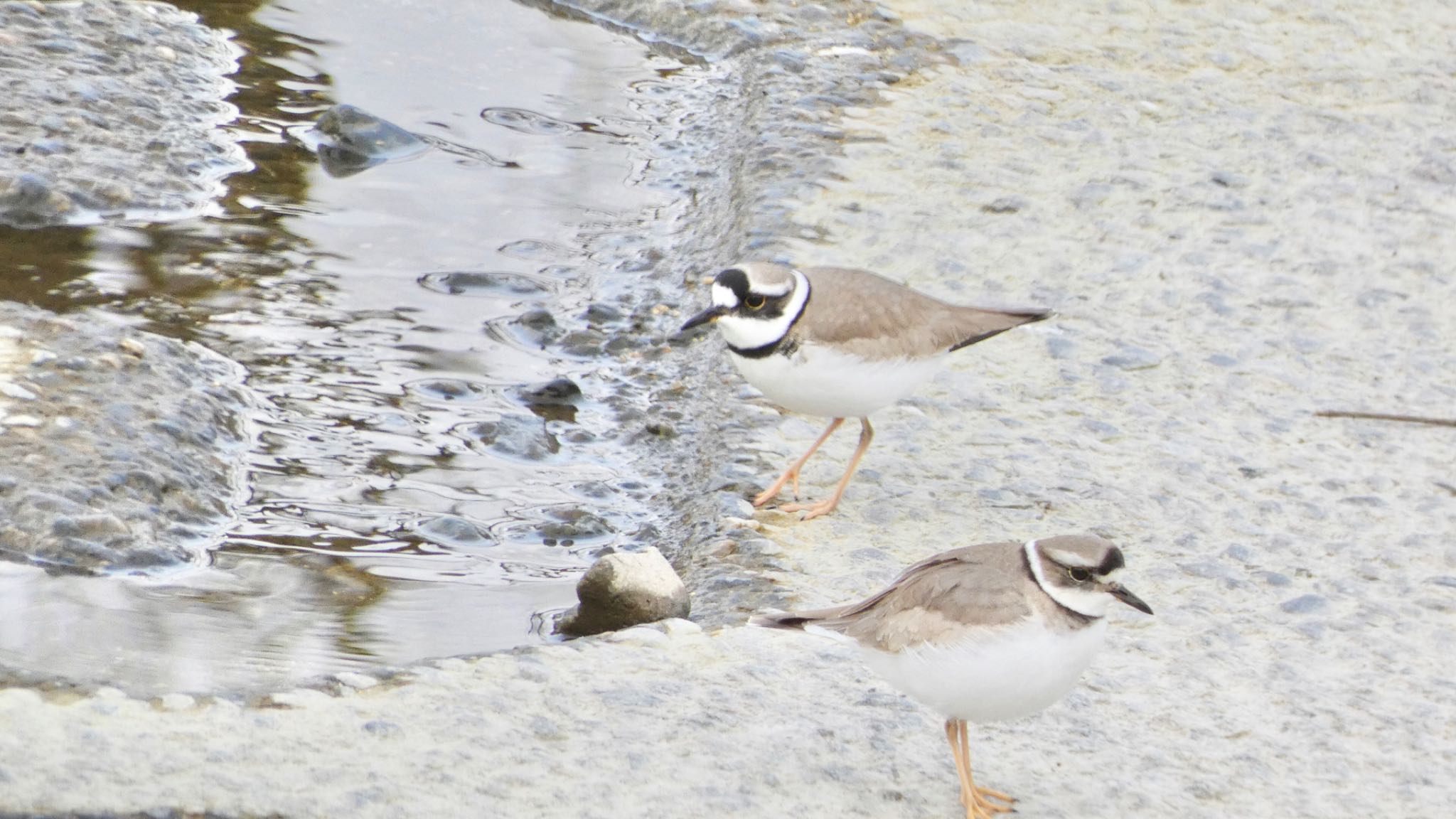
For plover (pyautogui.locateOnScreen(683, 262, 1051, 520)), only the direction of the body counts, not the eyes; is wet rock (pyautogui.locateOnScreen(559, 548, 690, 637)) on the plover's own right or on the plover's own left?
on the plover's own left

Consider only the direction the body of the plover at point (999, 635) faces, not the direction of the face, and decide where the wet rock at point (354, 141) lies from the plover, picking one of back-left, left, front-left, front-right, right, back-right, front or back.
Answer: back-left

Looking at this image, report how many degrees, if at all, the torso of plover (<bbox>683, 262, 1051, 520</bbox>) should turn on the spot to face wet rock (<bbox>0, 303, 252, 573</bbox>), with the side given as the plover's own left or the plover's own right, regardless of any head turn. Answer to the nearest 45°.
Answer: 0° — it already faces it

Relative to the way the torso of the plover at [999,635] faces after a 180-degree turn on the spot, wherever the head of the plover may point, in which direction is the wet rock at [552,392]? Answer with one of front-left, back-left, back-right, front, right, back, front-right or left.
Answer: front-right

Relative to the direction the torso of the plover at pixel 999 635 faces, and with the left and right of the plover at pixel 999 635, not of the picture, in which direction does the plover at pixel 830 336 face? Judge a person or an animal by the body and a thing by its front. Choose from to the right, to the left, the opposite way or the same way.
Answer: the opposite way

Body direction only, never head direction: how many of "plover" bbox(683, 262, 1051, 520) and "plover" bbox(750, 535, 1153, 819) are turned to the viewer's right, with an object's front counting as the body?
1

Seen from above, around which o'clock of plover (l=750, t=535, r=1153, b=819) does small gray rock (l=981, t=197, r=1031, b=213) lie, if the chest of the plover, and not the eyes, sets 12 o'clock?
The small gray rock is roughly at 9 o'clock from the plover.

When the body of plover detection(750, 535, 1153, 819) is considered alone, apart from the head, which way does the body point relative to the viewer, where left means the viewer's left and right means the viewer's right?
facing to the right of the viewer

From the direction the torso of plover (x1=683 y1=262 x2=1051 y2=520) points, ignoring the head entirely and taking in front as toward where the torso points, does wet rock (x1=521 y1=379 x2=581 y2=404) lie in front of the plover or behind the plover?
in front

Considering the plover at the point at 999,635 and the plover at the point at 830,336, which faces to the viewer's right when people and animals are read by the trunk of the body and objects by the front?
the plover at the point at 999,635

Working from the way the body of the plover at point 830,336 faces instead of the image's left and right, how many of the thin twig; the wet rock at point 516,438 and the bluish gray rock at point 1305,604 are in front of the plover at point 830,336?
1

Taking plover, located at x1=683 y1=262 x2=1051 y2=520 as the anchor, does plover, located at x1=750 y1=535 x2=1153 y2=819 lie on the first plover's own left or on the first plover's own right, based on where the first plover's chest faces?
on the first plover's own left

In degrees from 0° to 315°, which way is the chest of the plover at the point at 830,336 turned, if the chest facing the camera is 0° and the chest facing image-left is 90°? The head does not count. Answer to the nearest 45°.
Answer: approximately 90°

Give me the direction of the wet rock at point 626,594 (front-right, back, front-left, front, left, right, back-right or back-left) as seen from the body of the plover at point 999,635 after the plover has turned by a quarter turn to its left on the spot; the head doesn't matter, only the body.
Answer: front-left

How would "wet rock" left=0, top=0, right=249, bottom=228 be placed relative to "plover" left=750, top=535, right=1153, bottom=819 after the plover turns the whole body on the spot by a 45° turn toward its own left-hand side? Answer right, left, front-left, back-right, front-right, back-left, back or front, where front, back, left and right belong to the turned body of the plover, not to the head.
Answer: left

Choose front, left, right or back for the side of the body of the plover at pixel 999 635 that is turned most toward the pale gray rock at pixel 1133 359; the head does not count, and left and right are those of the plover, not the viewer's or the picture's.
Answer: left

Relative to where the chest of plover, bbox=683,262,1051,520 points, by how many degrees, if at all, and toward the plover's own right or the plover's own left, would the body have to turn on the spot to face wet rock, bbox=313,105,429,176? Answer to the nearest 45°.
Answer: approximately 45° to the plover's own right
